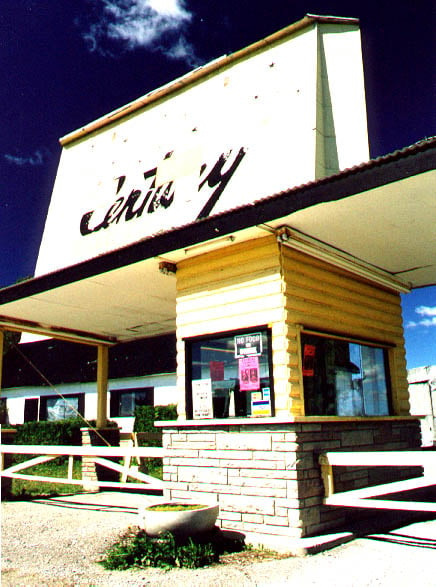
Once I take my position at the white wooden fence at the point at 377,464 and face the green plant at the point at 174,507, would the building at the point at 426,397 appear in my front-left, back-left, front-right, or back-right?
back-right

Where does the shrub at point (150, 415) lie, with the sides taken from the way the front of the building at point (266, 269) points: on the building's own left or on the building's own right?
on the building's own right

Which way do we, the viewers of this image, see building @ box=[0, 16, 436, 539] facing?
facing the viewer and to the left of the viewer

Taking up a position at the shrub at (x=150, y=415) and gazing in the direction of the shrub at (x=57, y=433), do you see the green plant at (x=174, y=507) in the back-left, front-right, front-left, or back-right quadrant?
back-left

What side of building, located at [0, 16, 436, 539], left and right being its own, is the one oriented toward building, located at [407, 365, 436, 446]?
back
